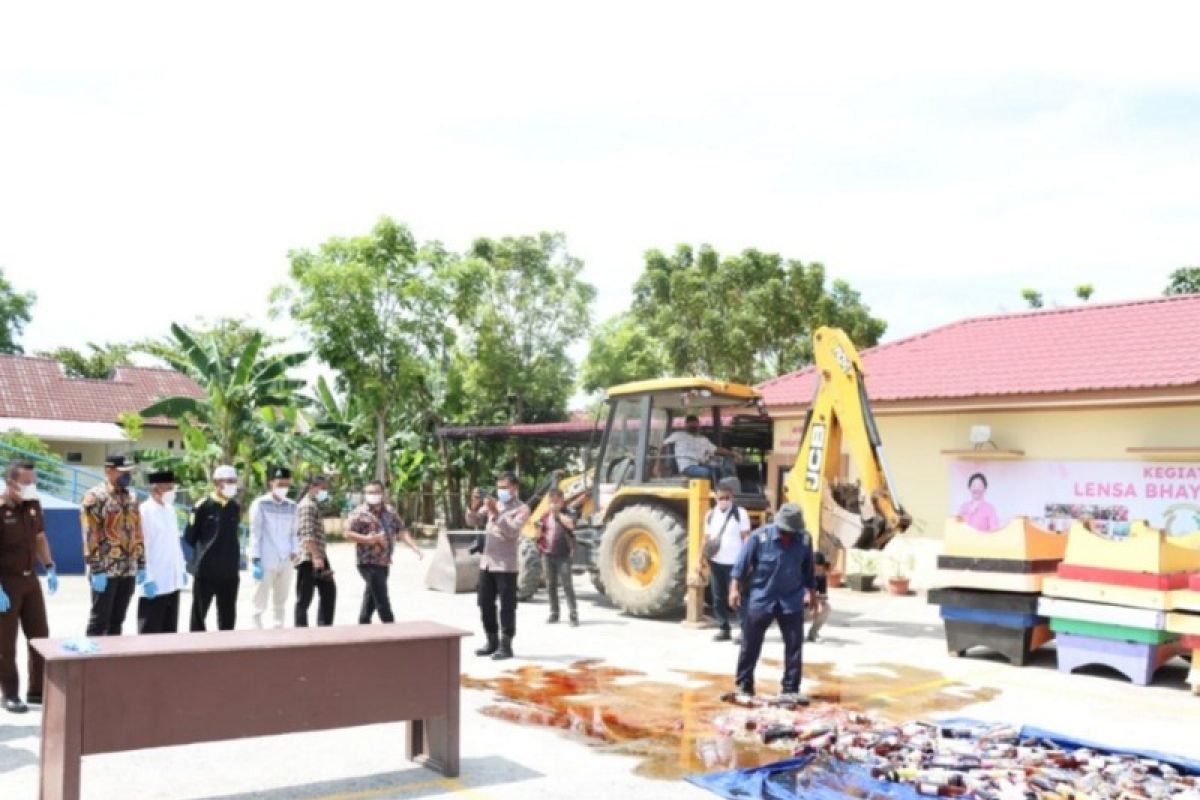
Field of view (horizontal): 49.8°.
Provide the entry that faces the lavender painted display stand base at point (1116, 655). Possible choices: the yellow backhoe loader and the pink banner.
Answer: the pink banner

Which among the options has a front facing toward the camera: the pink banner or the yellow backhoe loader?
the pink banner

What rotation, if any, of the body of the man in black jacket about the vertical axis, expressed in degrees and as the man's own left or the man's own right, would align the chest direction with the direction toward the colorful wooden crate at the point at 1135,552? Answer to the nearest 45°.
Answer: approximately 45° to the man's own left

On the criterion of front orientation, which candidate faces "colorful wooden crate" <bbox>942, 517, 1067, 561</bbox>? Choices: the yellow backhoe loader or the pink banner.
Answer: the pink banner

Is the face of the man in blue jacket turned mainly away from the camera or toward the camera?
toward the camera

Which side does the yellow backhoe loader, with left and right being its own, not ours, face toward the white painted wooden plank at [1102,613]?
back

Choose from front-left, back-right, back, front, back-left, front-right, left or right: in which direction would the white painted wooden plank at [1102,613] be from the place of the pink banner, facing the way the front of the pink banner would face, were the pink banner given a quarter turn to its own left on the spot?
right

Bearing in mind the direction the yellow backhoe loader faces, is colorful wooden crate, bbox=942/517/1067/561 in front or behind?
behind

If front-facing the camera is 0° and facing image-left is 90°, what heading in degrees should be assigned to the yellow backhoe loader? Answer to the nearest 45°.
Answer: approximately 135°

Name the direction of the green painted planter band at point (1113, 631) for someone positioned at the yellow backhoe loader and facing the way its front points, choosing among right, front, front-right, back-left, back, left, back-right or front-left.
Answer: back

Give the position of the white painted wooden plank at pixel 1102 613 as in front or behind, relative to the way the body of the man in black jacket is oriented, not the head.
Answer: in front

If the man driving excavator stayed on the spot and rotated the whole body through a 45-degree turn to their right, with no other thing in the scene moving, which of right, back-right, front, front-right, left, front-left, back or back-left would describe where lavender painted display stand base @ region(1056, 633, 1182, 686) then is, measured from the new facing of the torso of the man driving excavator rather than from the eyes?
front-left

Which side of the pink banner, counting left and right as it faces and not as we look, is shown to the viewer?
front

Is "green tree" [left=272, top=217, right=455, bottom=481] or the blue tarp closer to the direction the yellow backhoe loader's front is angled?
the green tree

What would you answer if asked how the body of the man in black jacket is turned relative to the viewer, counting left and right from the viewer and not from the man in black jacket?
facing the viewer and to the right of the viewer

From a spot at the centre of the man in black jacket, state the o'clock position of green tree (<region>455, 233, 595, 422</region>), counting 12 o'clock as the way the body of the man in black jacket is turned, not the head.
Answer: The green tree is roughly at 8 o'clock from the man in black jacket.

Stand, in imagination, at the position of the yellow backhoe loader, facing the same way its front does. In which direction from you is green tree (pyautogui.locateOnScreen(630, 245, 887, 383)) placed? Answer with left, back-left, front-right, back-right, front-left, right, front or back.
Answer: front-right
